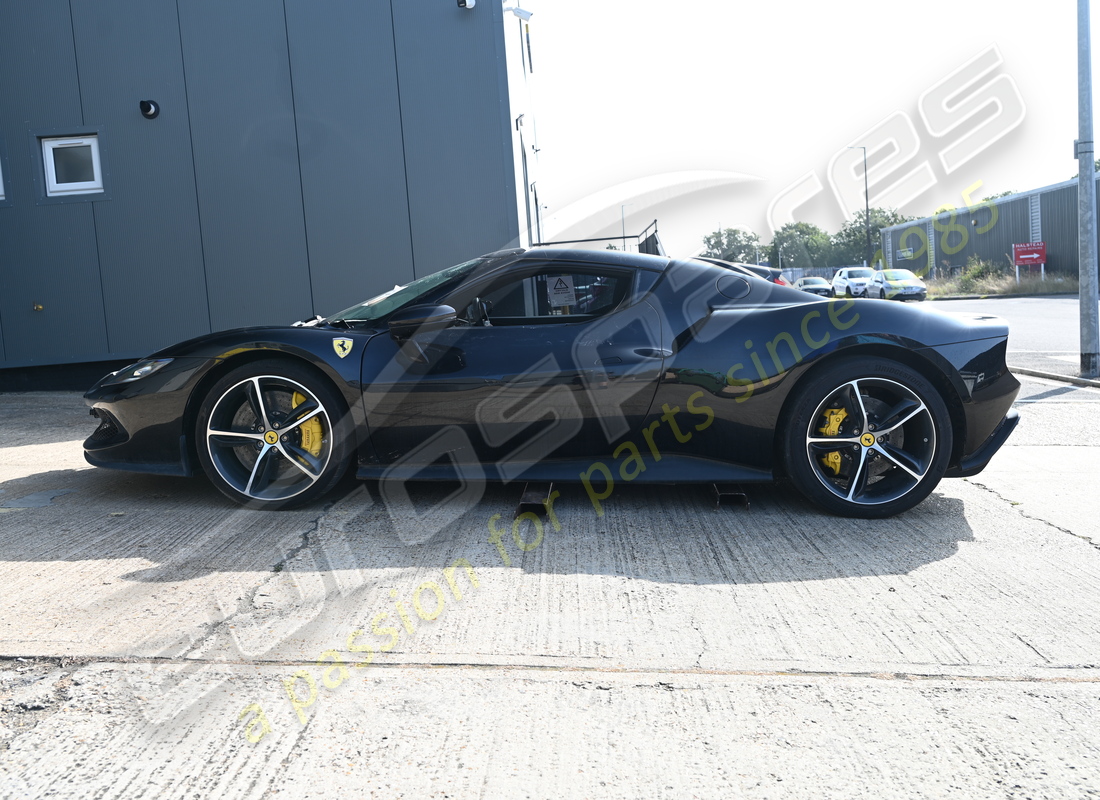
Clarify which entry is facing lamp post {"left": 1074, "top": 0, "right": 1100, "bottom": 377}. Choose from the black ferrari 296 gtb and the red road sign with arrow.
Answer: the red road sign with arrow

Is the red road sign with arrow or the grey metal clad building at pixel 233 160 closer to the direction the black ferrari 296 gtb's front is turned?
the grey metal clad building

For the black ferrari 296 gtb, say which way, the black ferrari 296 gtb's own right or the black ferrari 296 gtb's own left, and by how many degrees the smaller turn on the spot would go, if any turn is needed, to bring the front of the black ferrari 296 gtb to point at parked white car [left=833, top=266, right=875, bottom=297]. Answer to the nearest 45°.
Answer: approximately 90° to the black ferrari 296 gtb's own right

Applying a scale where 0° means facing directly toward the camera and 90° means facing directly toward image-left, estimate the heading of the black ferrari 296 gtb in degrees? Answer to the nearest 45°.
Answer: approximately 90°

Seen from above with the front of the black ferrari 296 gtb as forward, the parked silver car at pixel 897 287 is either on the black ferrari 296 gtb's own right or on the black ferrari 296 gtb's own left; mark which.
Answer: on the black ferrari 296 gtb's own right

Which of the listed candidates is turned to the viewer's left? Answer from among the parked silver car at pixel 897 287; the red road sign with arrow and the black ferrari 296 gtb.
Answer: the black ferrari 296 gtb

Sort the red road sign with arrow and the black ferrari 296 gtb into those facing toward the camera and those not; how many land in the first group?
1

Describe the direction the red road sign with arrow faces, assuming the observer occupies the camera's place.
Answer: facing the viewer

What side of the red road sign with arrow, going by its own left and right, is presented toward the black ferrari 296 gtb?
front
